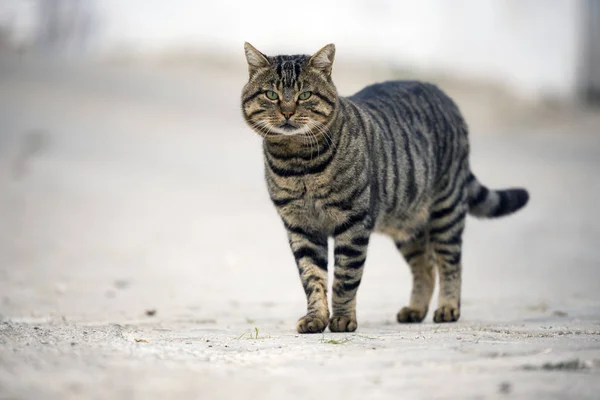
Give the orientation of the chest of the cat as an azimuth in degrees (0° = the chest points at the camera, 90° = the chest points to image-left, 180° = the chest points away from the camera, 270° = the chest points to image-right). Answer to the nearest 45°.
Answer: approximately 45°
